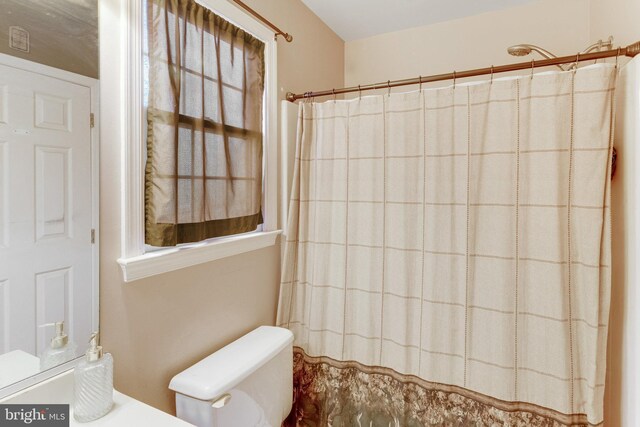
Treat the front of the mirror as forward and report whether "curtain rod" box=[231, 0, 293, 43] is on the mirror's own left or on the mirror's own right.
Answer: on the mirror's own left

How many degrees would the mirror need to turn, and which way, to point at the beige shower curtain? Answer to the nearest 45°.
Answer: approximately 45° to its left

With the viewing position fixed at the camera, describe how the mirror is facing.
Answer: facing the viewer and to the right of the viewer
